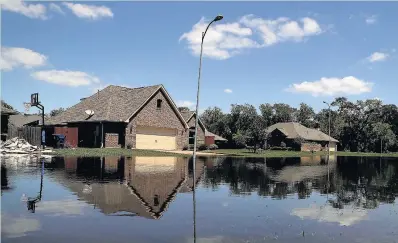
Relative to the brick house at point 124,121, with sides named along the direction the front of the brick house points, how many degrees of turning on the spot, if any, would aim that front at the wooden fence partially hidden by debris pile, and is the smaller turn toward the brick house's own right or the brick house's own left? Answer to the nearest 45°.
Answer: approximately 90° to the brick house's own right

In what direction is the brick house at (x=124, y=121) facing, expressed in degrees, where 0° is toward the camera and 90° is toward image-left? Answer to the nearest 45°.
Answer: approximately 315°
